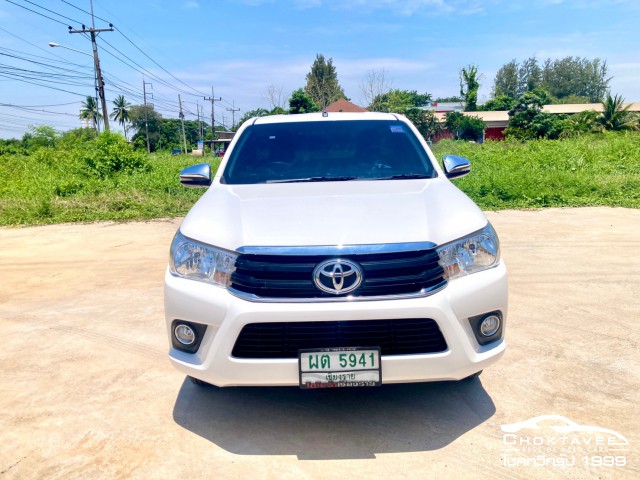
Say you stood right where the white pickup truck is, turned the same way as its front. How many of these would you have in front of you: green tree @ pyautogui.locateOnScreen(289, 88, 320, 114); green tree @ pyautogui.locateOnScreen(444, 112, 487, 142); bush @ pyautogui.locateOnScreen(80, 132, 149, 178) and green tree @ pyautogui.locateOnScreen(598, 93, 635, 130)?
0

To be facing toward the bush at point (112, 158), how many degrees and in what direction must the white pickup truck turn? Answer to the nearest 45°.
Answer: approximately 135° to its right

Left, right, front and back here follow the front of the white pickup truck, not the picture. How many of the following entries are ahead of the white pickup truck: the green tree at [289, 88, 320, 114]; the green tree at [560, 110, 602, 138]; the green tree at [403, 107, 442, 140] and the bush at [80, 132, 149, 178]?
0

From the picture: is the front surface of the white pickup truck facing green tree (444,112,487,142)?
no

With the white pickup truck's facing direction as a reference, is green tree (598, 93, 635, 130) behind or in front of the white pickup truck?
behind

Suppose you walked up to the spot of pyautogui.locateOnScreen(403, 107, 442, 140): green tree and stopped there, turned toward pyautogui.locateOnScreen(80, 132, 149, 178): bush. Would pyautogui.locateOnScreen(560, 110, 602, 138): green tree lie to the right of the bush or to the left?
left

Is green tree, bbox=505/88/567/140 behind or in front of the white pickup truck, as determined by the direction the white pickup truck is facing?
behind

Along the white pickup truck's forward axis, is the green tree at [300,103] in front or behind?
behind

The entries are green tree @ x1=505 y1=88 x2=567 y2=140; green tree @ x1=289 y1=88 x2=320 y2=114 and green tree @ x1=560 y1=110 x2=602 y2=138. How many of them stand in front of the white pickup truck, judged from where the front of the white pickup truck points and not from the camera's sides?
0

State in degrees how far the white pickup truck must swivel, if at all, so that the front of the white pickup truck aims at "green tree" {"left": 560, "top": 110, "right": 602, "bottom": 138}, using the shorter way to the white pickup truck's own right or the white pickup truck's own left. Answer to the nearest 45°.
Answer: approximately 135° to the white pickup truck's own left

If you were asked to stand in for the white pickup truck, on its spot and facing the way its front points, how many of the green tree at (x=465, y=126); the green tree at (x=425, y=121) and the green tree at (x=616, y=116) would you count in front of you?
0

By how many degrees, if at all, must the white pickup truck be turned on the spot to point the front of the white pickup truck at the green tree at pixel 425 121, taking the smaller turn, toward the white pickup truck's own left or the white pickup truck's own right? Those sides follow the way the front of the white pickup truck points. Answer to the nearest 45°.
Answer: approximately 180°

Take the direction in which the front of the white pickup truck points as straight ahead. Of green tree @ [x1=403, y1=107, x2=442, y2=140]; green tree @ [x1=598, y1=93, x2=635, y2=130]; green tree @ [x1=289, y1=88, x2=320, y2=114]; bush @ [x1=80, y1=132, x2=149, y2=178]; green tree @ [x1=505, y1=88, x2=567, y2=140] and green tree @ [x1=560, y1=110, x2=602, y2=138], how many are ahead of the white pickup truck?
0

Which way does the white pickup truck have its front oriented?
toward the camera
